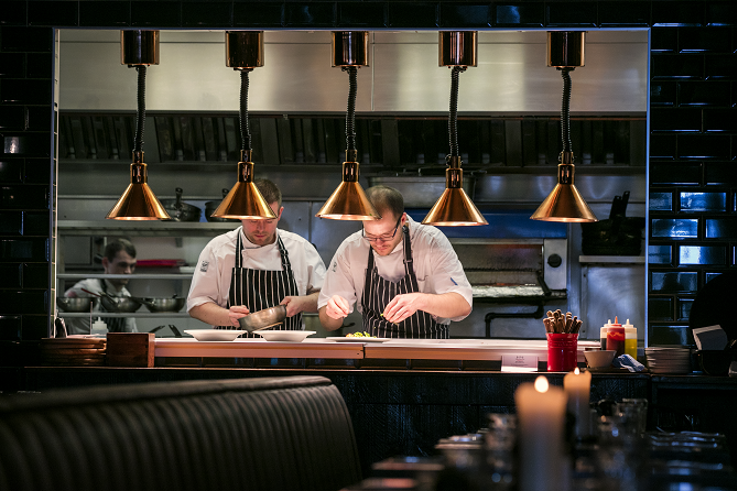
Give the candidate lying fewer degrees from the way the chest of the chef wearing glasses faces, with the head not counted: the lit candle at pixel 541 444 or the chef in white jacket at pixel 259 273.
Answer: the lit candle

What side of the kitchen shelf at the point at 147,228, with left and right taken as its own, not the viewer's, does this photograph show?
front

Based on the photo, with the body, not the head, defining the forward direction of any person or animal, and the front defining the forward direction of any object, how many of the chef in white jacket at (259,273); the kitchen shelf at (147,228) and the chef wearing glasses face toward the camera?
3

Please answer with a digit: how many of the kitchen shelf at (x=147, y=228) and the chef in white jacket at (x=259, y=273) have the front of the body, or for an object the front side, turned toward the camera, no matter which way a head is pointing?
2

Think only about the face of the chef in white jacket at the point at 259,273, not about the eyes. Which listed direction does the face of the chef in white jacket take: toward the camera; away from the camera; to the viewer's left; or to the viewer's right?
toward the camera

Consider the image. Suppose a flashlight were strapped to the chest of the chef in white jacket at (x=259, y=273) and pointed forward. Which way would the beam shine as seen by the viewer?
toward the camera

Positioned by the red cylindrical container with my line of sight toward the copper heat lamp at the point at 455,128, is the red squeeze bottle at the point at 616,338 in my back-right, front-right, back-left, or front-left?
back-right

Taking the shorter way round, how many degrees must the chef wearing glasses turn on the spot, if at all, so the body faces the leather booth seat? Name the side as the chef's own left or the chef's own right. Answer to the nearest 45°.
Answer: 0° — they already face it

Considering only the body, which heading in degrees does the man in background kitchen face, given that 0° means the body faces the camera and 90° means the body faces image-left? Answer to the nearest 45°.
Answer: approximately 315°

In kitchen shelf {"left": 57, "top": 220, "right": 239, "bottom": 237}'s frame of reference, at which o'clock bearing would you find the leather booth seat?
The leather booth seat is roughly at 12 o'clock from the kitchen shelf.

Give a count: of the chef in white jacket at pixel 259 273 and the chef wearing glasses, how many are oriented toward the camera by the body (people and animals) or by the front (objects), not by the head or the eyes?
2

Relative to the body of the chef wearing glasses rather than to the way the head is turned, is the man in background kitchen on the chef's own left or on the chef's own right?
on the chef's own right

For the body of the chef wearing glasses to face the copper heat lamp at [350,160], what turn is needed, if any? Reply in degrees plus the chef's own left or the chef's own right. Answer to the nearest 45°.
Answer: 0° — they already face it

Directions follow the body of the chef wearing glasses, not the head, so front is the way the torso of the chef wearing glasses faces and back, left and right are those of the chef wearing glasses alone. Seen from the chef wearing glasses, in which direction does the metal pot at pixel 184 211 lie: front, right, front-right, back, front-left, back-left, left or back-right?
back-right
